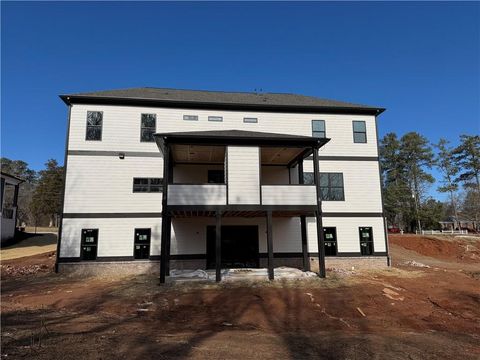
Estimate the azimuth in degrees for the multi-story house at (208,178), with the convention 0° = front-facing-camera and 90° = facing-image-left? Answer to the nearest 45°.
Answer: approximately 180°

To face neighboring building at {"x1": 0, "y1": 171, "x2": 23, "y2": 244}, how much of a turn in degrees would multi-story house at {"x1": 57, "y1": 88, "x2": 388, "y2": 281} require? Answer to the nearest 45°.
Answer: approximately 45° to its left
